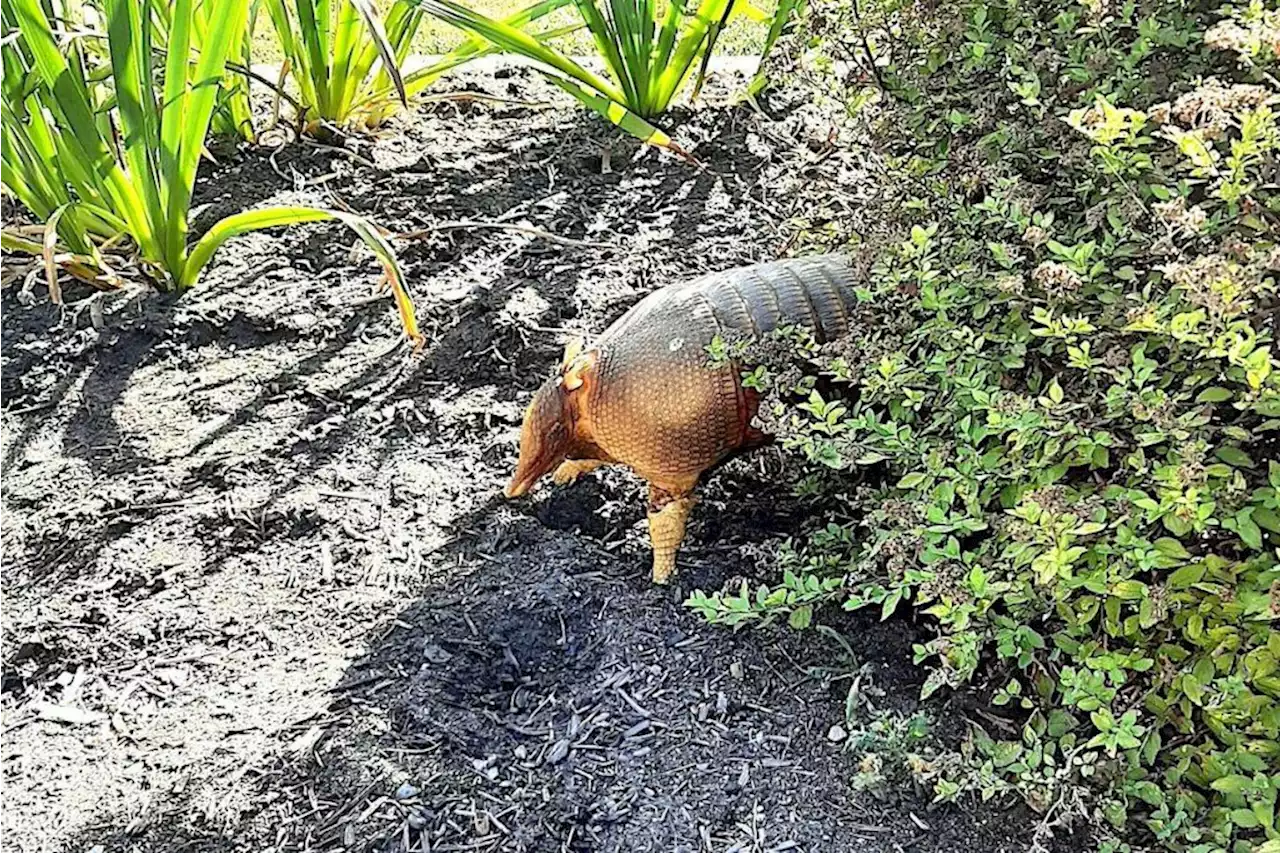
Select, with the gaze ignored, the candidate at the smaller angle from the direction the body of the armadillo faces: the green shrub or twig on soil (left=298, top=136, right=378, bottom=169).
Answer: the twig on soil

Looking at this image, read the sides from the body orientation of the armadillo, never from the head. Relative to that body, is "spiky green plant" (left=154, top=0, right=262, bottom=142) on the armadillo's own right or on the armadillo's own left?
on the armadillo's own right

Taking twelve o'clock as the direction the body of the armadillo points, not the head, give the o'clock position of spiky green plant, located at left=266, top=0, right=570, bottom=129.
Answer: The spiky green plant is roughly at 2 o'clock from the armadillo.

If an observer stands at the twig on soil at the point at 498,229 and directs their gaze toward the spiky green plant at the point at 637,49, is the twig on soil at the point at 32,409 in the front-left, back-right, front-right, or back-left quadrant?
back-left

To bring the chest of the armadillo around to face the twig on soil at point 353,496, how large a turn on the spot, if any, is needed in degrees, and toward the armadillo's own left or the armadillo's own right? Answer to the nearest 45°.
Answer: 0° — it already faces it

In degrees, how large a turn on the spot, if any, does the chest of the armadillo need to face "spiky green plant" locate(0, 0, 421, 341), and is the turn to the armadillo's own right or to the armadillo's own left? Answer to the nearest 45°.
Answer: approximately 45° to the armadillo's own right

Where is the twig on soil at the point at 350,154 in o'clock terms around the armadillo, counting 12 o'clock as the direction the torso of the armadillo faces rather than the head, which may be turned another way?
The twig on soil is roughly at 2 o'clock from the armadillo.

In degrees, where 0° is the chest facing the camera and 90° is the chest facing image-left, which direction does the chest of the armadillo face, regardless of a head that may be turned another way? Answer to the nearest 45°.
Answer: approximately 90°

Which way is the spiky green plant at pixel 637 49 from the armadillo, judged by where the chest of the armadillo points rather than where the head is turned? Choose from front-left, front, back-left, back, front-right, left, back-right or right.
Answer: right
